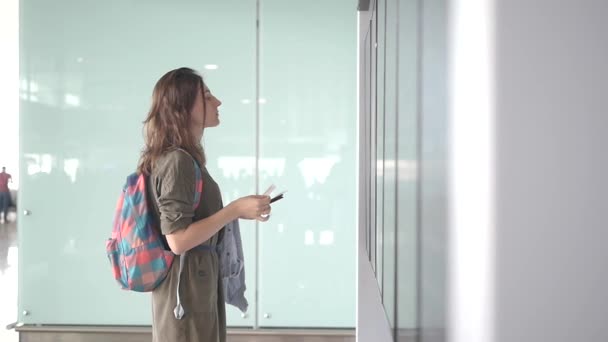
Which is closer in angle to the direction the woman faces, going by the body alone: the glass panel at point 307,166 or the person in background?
the glass panel

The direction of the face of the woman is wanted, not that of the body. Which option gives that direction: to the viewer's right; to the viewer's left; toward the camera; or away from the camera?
to the viewer's right

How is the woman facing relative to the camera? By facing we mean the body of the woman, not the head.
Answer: to the viewer's right

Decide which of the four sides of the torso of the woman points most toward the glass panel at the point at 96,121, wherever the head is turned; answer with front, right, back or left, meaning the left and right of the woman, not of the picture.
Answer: left

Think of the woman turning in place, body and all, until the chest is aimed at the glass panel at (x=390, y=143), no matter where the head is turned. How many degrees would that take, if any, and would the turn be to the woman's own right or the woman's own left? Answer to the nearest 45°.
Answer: approximately 45° to the woman's own right
